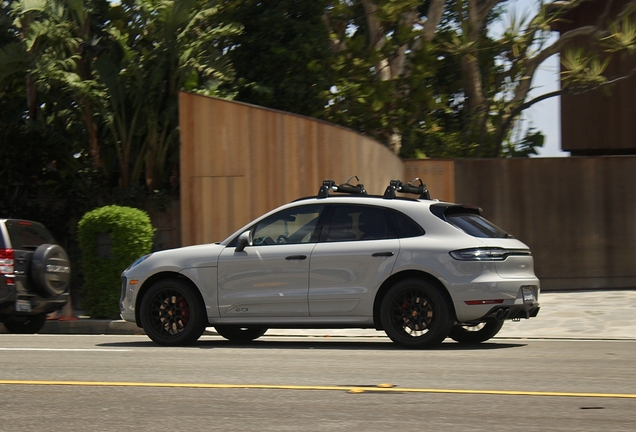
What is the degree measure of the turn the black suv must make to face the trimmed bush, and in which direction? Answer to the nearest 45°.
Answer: approximately 90° to its right

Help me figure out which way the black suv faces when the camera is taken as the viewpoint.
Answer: facing away from the viewer and to the left of the viewer

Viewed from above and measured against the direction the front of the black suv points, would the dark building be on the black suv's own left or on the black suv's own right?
on the black suv's own right

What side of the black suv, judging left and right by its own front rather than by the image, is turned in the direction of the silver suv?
back
